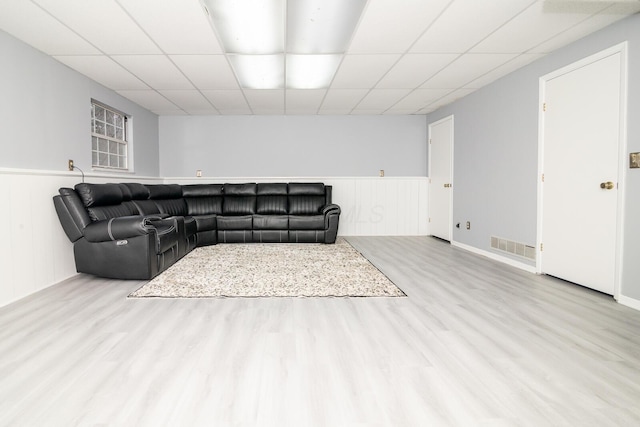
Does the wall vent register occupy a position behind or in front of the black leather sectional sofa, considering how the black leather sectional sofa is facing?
in front

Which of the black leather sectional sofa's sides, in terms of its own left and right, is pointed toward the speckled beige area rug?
front

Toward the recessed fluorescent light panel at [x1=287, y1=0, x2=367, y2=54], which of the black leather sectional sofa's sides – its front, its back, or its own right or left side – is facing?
front

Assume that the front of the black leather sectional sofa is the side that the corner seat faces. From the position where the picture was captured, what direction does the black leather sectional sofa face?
facing the viewer and to the right of the viewer

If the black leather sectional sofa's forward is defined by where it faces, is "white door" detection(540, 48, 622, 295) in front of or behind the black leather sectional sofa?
in front

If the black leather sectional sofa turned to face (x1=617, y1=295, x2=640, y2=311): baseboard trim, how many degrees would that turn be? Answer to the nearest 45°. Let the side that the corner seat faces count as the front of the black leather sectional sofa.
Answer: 0° — it already faces it

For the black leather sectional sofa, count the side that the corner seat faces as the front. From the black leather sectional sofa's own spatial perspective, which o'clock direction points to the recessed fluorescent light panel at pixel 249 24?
The recessed fluorescent light panel is roughly at 1 o'clock from the black leather sectional sofa.

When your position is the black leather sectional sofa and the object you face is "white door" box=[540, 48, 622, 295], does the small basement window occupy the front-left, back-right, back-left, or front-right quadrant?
back-right
